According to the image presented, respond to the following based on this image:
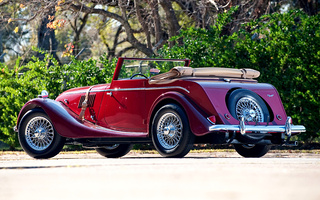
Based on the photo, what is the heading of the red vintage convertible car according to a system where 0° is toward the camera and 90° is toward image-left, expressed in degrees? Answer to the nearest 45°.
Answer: approximately 135°
